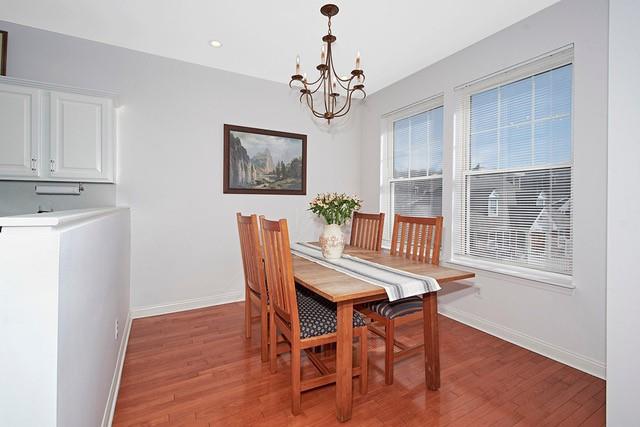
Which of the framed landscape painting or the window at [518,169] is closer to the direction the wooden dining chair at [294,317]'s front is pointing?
the window

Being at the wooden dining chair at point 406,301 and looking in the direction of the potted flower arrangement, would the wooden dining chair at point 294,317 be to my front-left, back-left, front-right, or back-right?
front-left

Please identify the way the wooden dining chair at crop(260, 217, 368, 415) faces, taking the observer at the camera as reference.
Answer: facing away from the viewer and to the right of the viewer

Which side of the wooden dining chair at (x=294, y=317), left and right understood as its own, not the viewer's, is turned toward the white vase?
front

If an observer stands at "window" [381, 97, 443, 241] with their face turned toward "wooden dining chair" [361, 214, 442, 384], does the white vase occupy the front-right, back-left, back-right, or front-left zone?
front-right

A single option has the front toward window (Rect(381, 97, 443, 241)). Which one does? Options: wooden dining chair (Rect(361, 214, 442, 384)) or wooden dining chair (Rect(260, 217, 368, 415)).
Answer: wooden dining chair (Rect(260, 217, 368, 415))

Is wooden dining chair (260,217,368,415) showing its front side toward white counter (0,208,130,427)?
no

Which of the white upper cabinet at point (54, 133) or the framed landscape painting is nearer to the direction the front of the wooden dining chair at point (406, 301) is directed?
the white upper cabinet

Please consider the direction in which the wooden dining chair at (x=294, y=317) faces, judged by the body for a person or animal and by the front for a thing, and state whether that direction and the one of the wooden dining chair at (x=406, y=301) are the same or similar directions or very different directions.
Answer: very different directions

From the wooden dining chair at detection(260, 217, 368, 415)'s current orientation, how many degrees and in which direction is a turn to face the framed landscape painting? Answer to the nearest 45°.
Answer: approximately 45° to its left

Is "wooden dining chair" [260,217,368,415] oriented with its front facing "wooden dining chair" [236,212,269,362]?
no

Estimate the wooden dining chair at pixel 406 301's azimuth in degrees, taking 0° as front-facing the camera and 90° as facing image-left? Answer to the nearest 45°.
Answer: approximately 45°

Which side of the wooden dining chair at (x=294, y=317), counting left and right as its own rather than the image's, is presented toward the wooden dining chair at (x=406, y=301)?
front
